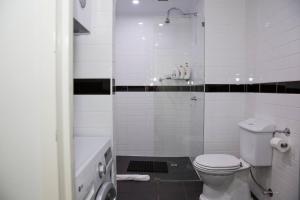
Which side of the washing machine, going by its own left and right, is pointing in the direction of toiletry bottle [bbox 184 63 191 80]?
left

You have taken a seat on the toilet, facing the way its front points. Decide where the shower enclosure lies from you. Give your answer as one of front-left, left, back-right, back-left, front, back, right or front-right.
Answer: right

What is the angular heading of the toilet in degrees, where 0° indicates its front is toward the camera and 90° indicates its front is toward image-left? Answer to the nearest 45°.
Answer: approximately 45°

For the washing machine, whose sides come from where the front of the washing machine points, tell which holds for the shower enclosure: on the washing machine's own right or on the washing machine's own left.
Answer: on the washing machine's own left

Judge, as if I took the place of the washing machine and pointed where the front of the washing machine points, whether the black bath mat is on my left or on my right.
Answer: on my left

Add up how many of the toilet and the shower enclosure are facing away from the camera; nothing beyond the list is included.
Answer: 0

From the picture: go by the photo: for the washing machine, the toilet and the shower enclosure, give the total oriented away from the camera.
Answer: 0

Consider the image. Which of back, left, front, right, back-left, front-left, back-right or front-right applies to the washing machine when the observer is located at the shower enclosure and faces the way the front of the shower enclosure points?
front

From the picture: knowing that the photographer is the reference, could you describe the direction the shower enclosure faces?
facing the viewer

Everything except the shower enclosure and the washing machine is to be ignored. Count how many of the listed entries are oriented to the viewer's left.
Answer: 0

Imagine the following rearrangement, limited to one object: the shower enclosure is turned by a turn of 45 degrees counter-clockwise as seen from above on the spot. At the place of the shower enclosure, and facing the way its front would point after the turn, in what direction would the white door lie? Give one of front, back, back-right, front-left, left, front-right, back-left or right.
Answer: front-right

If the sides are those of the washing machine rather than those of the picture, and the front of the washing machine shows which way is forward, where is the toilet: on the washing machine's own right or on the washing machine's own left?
on the washing machine's own left
